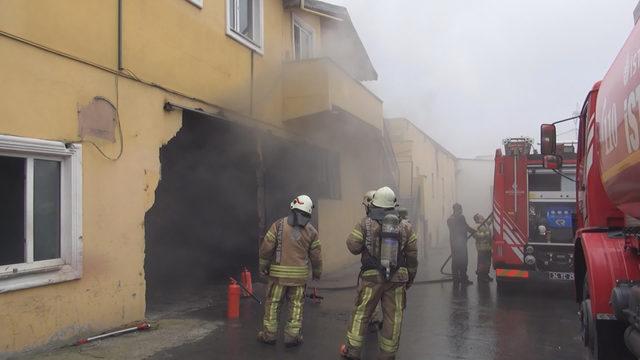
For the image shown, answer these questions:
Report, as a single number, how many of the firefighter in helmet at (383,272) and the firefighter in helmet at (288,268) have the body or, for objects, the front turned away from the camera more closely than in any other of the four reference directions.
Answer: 2

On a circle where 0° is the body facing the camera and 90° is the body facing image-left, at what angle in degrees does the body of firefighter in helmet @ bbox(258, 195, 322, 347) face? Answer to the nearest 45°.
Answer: approximately 180°

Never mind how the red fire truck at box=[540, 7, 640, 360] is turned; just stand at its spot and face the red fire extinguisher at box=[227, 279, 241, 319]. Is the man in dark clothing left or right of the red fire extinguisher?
right

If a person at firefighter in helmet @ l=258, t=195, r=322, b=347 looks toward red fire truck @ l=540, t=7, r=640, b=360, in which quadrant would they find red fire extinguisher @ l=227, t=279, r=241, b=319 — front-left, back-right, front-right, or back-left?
back-left

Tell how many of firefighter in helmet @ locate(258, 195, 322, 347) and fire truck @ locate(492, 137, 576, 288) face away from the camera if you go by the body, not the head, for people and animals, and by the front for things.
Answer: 2

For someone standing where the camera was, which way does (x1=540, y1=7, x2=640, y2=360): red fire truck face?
facing away from the viewer and to the left of the viewer

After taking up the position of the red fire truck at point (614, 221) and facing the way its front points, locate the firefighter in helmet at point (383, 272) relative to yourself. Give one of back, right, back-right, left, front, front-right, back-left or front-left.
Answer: front-left

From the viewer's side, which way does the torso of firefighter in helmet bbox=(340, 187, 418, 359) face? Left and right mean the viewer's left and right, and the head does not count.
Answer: facing away from the viewer

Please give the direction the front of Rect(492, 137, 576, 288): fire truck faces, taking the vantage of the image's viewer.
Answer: facing away from the viewer
